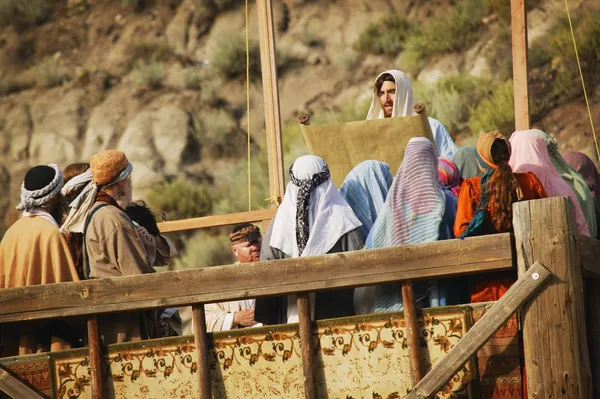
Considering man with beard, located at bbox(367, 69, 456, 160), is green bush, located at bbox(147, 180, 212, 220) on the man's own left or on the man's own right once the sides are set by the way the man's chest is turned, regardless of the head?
on the man's own right

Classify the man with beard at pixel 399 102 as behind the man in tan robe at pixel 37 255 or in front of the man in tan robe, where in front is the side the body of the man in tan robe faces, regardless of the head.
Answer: in front

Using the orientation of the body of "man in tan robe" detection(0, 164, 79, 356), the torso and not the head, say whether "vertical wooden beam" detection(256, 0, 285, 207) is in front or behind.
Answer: in front

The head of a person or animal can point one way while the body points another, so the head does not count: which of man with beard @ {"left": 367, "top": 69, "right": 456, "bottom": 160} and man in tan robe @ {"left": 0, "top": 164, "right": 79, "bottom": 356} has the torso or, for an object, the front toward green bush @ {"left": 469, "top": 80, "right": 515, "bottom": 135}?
the man in tan robe

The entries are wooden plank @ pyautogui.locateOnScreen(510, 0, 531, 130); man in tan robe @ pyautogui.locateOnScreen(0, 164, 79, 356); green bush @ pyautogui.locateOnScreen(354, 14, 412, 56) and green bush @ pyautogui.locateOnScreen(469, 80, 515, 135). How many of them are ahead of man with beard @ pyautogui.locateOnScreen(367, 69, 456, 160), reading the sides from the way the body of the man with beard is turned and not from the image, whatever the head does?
1

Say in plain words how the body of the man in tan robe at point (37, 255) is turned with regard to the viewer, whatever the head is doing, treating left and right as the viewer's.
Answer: facing away from the viewer and to the right of the viewer

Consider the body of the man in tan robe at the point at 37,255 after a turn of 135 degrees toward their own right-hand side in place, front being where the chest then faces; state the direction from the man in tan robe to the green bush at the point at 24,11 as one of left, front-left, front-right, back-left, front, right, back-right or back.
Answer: back

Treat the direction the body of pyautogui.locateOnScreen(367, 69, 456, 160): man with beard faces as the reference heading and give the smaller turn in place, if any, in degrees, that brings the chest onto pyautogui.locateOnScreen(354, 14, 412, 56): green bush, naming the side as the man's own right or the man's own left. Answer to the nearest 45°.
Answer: approximately 135° to the man's own right

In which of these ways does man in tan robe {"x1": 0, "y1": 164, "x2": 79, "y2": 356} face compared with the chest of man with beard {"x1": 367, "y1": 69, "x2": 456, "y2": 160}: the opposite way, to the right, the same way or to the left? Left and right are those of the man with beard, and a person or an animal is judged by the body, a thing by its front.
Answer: the opposite way

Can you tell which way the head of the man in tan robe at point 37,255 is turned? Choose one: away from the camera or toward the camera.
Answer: away from the camera

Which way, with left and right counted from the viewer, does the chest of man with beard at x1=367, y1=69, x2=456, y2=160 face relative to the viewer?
facing the viewer and to the left of the viewer

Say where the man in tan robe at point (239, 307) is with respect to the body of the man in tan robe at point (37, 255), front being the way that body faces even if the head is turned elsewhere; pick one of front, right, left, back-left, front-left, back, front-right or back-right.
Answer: front

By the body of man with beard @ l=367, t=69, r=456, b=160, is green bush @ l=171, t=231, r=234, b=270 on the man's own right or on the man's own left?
on the man's own right
